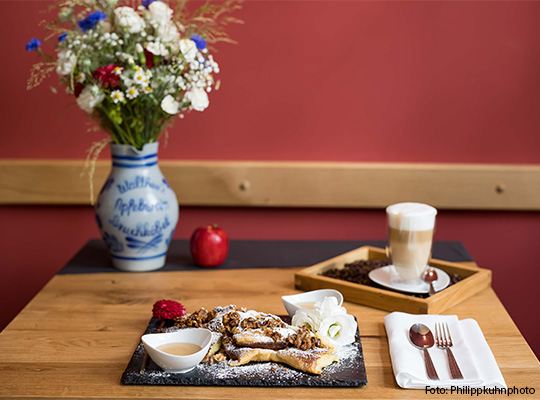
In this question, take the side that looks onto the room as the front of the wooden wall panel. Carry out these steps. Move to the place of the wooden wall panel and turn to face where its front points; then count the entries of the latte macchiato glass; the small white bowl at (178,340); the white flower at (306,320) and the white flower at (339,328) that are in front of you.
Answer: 4

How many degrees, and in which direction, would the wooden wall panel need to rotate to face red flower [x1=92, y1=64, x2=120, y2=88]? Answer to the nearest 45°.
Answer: approximately 45° to its right

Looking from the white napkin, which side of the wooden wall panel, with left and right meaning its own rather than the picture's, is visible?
front

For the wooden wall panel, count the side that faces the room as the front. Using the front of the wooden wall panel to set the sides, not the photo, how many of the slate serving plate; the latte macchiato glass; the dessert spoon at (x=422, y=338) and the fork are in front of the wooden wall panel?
4

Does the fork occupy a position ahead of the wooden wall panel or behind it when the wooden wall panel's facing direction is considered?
ahead

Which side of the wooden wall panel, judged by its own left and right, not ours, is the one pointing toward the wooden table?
front

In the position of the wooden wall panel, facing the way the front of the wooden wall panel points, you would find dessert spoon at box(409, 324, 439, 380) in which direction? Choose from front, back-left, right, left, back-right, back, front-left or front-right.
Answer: front

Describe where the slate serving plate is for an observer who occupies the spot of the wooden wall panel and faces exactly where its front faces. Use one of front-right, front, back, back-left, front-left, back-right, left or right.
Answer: front

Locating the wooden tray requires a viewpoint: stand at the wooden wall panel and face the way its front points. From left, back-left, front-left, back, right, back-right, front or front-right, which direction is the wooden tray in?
front

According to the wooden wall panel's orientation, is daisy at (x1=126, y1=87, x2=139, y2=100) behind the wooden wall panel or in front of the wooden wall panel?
in front

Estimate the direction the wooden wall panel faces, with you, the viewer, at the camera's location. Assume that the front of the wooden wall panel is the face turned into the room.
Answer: facing the viewer

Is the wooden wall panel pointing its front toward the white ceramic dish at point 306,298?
yes

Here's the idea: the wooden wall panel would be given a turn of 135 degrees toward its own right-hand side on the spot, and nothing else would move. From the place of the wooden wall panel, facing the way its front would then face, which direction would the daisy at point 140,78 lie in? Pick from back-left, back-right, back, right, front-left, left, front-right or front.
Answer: left

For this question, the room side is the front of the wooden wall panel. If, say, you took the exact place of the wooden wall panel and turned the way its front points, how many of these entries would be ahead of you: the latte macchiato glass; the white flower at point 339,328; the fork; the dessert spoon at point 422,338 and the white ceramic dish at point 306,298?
5

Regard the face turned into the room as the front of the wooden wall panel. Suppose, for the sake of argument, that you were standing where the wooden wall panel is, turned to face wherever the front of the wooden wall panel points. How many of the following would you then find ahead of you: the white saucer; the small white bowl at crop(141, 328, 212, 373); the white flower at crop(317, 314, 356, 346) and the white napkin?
4
